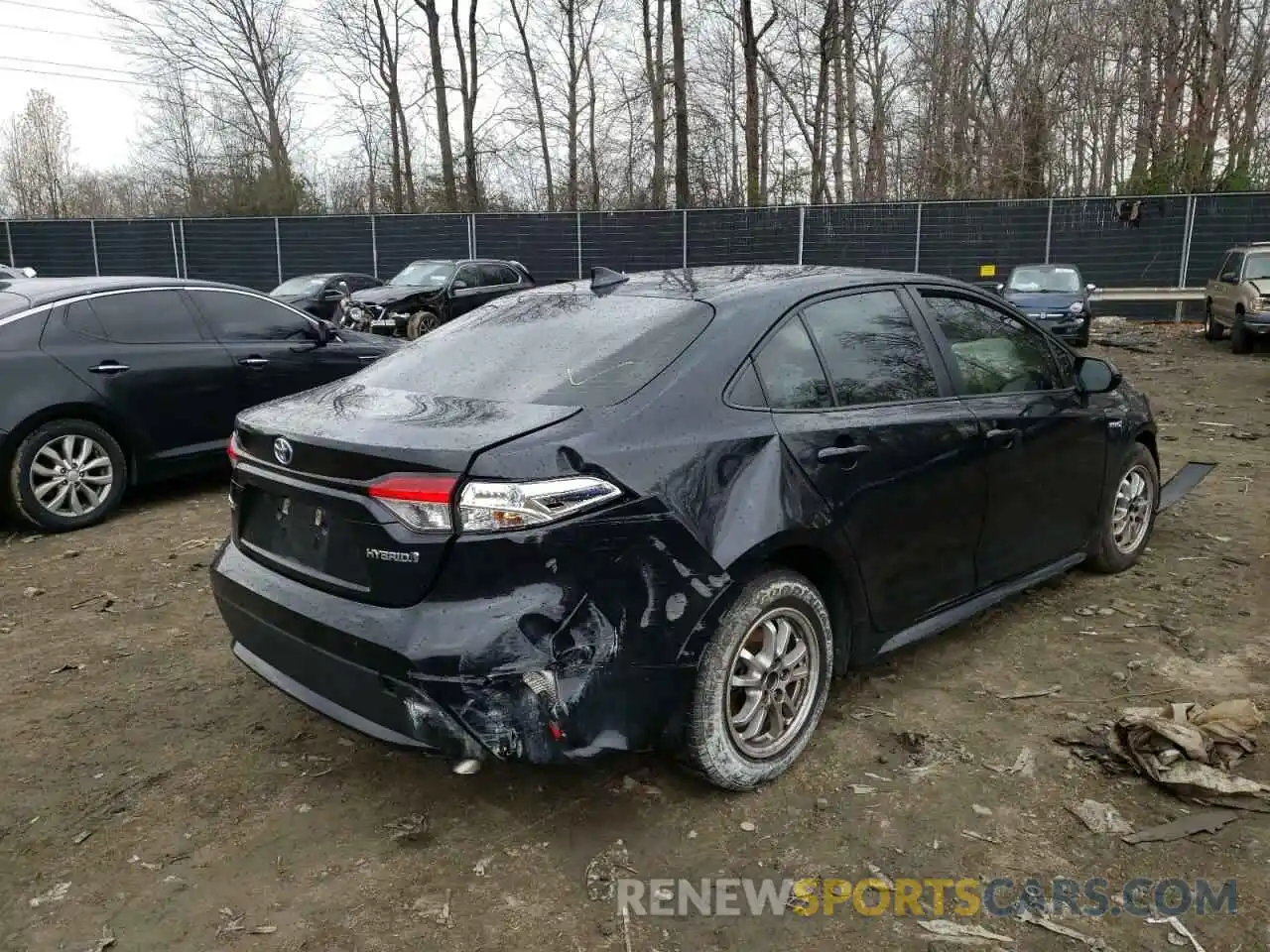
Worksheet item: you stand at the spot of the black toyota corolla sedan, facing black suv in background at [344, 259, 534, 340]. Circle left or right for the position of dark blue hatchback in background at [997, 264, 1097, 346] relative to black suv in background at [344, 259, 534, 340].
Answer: right

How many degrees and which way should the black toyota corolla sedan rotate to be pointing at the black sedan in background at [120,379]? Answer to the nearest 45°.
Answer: approximately 90° to its left

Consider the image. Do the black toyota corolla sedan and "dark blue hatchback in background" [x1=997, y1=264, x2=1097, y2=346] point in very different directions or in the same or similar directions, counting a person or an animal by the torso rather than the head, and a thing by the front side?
very different directions

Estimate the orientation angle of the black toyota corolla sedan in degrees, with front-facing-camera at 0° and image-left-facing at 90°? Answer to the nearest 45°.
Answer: approximately 225°

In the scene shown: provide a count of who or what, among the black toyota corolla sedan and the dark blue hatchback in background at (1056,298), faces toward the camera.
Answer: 1

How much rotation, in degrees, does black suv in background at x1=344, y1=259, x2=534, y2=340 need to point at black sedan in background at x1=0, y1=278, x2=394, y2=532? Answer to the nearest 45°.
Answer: approximately 45° to its left

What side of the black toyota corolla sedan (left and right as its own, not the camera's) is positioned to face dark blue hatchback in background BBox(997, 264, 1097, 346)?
front

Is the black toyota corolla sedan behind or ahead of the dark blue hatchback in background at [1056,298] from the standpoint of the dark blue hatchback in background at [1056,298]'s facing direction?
ahead

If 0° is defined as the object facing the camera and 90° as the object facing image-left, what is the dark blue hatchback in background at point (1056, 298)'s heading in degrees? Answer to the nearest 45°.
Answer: approximately 0°

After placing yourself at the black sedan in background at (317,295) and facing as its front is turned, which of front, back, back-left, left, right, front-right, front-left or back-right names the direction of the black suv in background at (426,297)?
left

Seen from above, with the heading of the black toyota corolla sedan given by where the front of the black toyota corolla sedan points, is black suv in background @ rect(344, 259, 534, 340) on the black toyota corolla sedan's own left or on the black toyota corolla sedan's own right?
on the black toyota corolla sedan's own left

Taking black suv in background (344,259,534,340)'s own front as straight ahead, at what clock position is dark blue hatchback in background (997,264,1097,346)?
dark blue hatchback in background (997,264,1097,346) is roughly at 8 o'clock from black suv in background (344,259,534,340).
